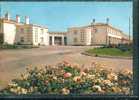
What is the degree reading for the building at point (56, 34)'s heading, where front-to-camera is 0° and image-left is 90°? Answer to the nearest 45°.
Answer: approximately 0°
